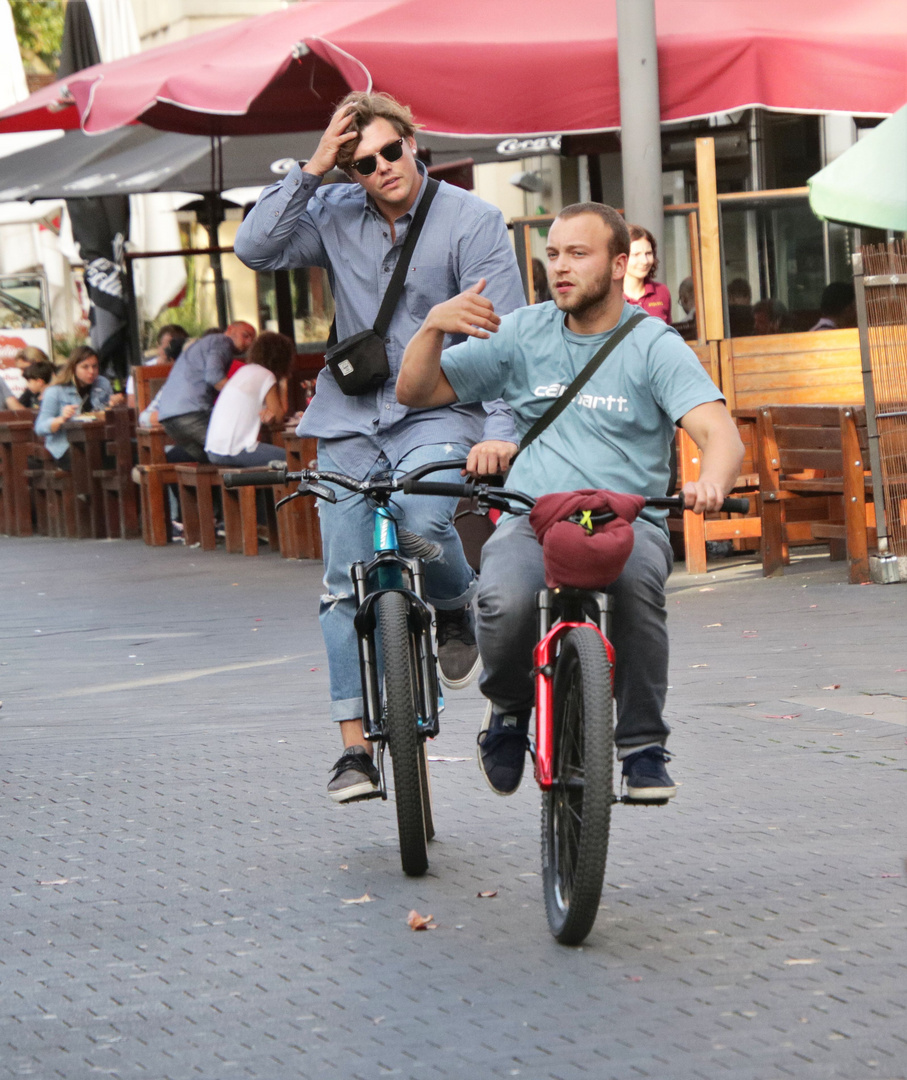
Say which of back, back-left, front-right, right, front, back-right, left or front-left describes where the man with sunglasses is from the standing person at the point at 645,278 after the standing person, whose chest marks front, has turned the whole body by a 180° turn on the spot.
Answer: back

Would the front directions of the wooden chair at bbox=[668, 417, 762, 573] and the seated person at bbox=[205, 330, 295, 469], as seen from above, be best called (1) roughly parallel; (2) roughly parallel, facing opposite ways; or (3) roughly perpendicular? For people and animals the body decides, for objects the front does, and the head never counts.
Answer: roughly perpendicular

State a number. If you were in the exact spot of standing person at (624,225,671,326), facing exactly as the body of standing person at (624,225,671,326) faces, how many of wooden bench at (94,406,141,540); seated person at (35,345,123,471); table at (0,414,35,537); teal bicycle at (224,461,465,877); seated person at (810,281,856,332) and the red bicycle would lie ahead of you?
2

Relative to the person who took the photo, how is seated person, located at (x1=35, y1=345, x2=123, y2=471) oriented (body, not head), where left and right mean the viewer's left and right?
facing the viewer and to the right of the viewer

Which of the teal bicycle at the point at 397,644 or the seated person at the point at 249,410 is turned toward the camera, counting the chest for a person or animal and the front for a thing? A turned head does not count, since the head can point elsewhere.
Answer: the teal bicycle

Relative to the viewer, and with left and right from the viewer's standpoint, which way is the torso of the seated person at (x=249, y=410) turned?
facing away from the viewer and to the right of the viewer

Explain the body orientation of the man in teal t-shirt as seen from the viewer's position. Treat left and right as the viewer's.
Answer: facing the viewer

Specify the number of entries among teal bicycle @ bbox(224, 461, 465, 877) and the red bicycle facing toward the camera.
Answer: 2

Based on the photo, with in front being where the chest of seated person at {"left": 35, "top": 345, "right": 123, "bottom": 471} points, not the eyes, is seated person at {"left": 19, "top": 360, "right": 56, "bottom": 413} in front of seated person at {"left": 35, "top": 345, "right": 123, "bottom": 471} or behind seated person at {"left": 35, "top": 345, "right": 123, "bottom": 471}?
behind

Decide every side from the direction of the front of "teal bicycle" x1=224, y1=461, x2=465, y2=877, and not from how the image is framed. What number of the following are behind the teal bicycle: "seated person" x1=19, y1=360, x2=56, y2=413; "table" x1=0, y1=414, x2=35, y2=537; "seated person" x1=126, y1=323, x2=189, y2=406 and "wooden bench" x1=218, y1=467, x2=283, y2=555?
4

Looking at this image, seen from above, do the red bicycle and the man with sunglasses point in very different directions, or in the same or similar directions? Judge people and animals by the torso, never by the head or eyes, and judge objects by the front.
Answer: same or similar directions

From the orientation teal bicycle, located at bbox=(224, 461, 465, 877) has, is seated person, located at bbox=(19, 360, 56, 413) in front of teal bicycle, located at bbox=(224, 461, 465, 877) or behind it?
behind

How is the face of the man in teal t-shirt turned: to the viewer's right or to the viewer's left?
to the viewer's left

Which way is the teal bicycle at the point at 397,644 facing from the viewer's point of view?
toward the camera

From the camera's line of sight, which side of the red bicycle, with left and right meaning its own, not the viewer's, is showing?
front
